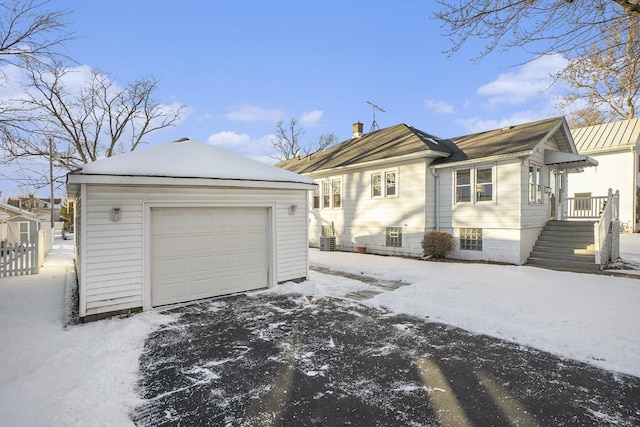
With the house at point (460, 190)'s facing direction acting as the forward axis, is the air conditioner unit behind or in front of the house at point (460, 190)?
behind
